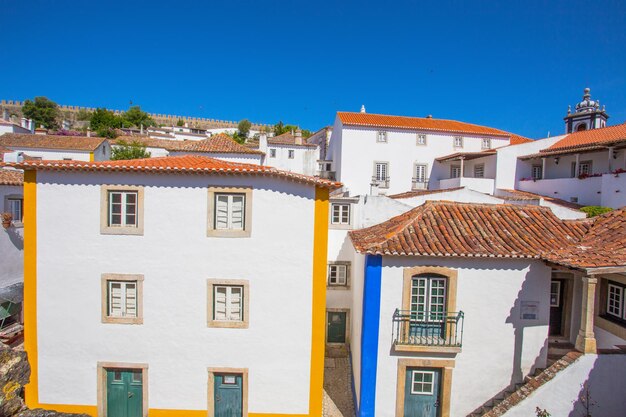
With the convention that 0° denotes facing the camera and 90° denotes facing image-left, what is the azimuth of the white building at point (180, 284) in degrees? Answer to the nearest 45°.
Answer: approximately 0°

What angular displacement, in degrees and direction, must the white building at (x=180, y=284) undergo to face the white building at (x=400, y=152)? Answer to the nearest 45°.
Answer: approximately 135° to its left

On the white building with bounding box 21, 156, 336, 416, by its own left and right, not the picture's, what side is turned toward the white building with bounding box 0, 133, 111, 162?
back
